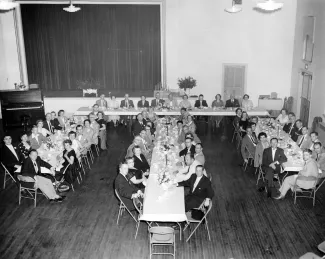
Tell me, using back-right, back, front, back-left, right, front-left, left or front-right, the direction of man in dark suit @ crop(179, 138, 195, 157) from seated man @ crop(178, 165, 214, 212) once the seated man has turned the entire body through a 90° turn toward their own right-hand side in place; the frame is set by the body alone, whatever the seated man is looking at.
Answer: front-right

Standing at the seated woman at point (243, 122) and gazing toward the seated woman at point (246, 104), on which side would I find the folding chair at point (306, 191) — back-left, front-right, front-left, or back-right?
back-right

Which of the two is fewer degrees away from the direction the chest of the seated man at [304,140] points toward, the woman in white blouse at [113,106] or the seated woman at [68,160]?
the seated woman

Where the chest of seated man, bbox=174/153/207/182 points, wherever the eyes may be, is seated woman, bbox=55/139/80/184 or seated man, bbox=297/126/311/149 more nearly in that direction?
the seated woman

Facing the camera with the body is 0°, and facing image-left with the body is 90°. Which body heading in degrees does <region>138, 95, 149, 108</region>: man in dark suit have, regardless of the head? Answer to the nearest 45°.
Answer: approximately 0°

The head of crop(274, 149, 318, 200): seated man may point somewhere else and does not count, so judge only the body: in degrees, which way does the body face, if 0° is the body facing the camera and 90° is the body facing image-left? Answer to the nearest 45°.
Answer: approximately 90°

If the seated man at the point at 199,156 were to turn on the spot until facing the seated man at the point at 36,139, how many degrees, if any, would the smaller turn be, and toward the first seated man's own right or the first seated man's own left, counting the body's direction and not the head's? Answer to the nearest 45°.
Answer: approximately 45° to the first seated man's own right

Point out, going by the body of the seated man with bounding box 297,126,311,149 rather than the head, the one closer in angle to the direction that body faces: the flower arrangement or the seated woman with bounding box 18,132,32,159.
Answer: the seated woman
